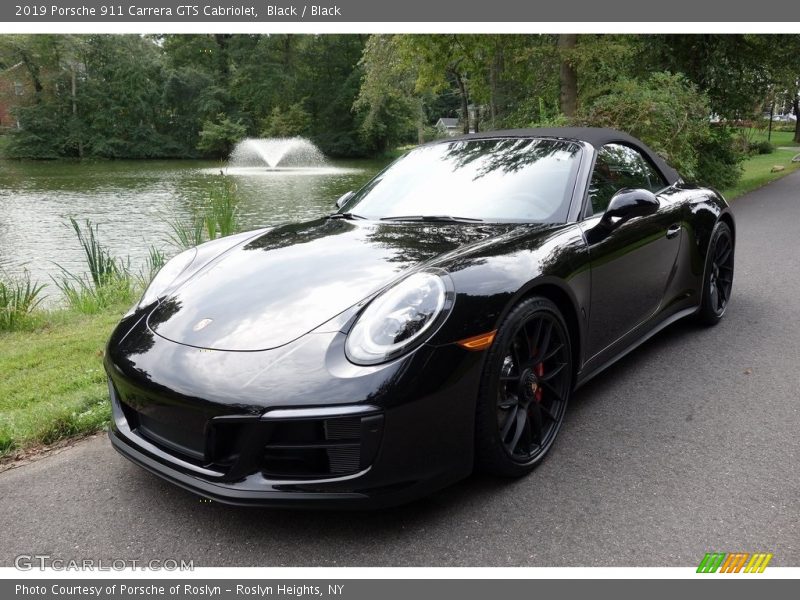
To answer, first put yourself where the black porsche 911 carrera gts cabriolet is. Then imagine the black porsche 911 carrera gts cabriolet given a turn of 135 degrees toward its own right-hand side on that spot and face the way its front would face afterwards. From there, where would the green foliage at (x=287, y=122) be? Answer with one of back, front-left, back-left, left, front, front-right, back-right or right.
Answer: front

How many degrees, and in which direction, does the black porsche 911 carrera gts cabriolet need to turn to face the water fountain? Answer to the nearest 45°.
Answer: approximately 135° to its right

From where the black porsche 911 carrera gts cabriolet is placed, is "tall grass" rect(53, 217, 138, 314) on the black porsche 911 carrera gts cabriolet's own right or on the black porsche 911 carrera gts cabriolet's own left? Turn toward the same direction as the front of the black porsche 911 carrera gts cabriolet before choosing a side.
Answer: on the black porsche 911 carrera gts cabriolet's own right

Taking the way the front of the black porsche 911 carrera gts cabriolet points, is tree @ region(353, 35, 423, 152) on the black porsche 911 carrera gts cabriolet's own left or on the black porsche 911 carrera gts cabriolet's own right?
on the black porsche 911 carrera gts cabriolet's own right

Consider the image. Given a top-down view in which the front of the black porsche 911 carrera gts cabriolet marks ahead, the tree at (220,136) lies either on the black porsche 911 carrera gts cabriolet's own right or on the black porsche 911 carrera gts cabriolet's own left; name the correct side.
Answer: on the black porsche 911 carrera gts cabriolet's own right

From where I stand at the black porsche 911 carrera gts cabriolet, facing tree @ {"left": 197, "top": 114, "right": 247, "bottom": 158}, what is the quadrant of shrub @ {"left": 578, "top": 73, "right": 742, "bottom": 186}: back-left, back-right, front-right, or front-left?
front-right

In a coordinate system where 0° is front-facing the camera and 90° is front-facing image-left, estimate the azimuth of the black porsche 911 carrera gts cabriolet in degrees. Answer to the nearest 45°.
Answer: approximately 45°

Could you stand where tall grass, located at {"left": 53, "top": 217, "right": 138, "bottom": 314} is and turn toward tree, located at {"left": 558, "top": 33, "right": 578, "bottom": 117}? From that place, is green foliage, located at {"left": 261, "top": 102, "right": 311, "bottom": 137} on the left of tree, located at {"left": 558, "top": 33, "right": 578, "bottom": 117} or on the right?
left
